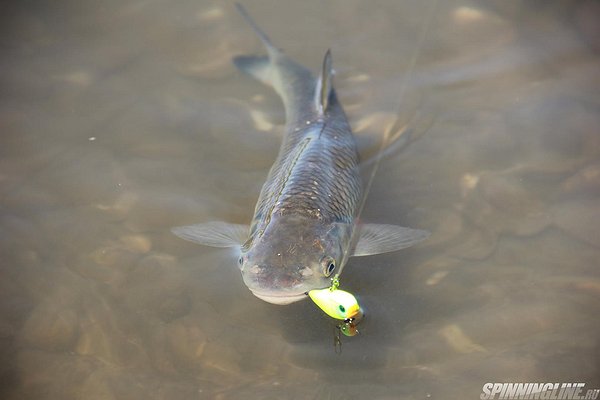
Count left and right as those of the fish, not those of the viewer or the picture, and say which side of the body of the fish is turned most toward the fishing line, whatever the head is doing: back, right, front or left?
left

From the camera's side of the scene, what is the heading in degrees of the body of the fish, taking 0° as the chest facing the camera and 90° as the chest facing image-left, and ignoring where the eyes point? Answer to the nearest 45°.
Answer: approximately 0°
